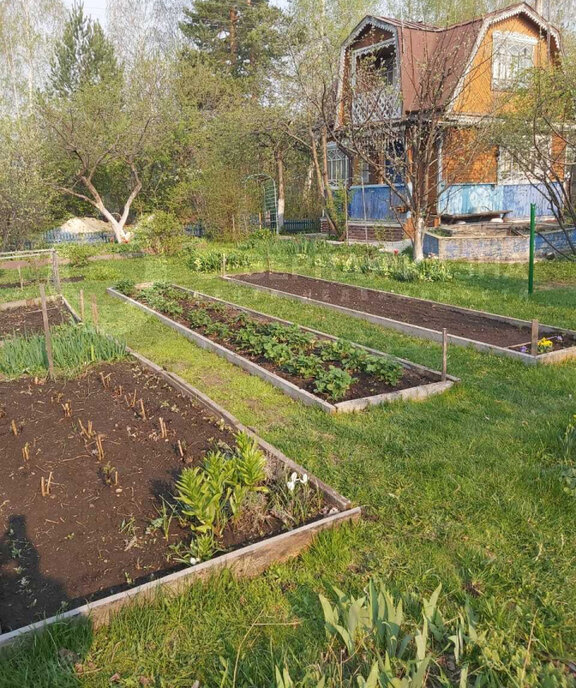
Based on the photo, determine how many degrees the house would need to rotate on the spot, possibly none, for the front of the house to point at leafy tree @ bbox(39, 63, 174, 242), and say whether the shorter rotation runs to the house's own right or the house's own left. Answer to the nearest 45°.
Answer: approximately 45° to the house's own right

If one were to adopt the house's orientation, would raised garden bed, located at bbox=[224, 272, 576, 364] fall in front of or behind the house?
in front

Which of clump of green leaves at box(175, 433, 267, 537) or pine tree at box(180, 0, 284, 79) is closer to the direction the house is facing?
the clump of green leaves

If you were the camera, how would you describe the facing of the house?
facing the viewer and to the left of the viewer

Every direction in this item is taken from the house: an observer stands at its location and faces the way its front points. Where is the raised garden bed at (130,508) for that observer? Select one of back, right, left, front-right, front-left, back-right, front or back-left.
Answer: front-left

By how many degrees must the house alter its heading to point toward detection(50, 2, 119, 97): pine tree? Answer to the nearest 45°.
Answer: approximately 90° to its right
